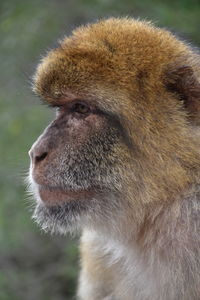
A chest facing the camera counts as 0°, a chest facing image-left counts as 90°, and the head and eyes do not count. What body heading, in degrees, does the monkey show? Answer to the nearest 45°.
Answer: approximately 90°
